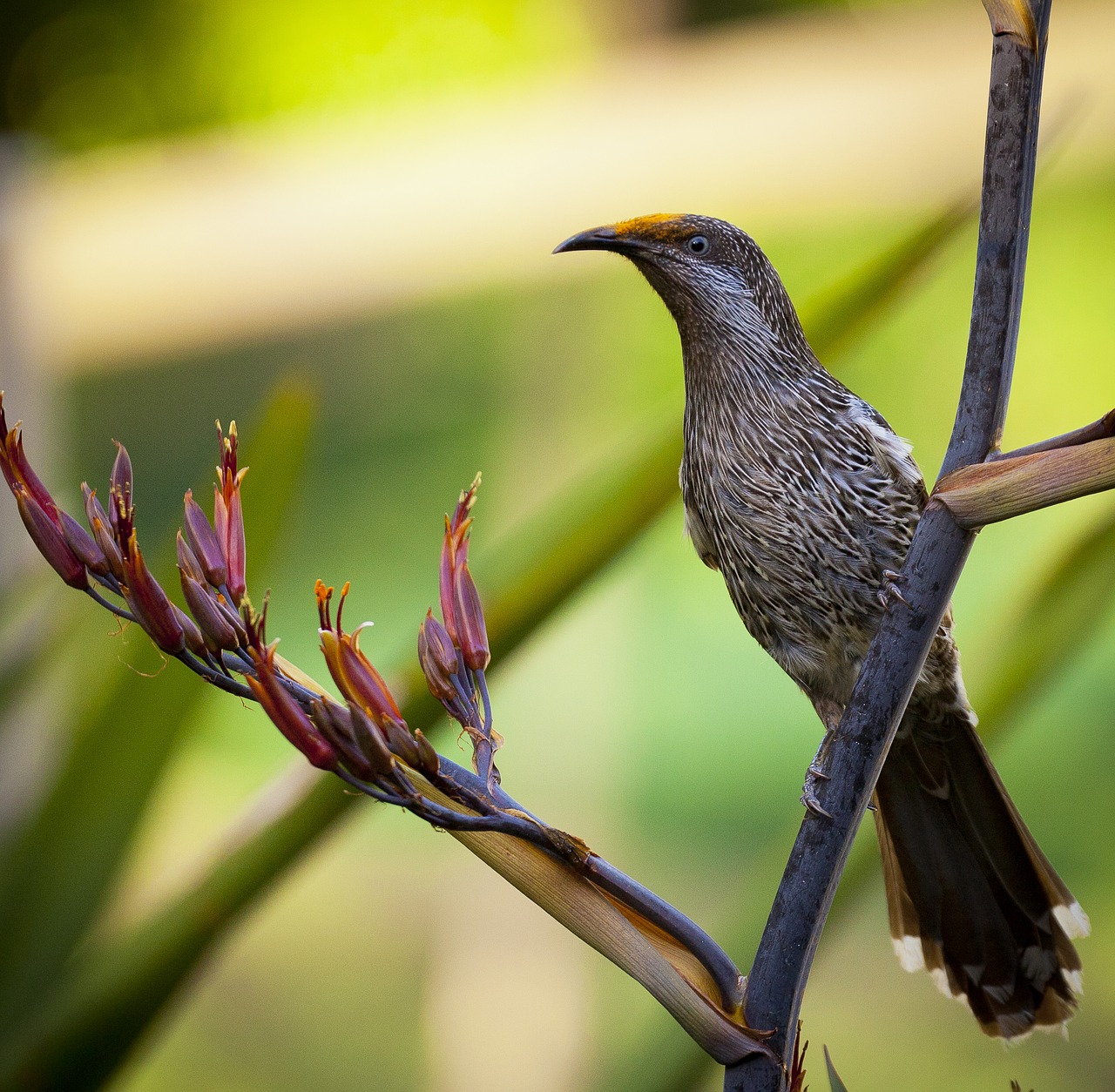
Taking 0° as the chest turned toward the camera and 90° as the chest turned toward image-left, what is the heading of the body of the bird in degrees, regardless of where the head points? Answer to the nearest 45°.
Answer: approximately 45°
